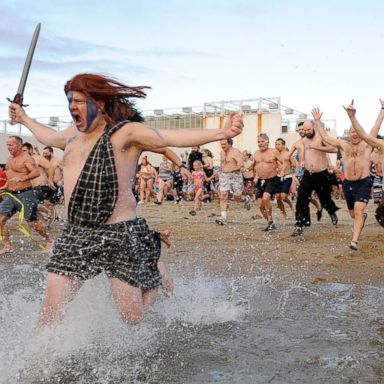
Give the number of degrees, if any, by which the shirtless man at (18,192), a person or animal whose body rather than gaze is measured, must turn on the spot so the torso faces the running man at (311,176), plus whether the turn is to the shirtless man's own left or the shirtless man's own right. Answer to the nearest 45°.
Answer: approximately 135° to the shirtless man's own left

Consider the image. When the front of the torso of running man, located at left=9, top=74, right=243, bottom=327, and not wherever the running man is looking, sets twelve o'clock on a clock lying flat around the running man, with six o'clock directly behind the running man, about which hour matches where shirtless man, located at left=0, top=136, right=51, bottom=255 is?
The shirtless man is roughly at 4 o'clock from the running man.

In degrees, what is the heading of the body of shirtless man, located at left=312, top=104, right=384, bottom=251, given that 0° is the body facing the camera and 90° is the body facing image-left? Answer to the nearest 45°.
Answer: approximately 0°

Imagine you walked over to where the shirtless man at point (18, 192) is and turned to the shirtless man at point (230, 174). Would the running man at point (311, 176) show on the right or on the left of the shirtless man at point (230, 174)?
right

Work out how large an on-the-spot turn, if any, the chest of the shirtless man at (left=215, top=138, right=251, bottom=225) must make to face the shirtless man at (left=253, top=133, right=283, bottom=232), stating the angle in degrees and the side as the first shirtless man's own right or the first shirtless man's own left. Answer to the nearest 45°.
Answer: approximately 90° to the first shirtless man's own left

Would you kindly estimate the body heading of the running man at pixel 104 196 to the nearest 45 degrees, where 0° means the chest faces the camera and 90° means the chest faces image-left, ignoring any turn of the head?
approximately 45°

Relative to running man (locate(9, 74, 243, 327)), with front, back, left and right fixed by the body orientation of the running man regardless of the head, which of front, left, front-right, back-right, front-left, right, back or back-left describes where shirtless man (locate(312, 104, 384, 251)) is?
back

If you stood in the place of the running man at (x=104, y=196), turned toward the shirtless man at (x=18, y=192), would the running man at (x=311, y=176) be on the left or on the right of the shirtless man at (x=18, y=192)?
right

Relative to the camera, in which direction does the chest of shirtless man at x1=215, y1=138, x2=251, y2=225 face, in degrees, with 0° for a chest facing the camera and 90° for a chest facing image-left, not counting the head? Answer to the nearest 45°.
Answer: approximately 45°

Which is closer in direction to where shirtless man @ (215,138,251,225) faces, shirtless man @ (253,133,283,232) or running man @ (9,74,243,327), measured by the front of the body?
the running man
